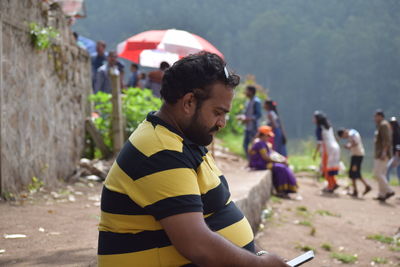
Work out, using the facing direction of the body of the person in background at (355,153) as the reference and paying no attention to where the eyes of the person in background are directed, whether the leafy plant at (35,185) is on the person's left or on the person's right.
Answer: on the person's left

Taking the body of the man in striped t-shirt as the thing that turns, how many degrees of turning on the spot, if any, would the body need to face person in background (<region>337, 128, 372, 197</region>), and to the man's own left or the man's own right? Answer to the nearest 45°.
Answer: approximately 90° to the man's own left

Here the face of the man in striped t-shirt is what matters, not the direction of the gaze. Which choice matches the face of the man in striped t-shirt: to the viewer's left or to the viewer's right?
to the viewer's right

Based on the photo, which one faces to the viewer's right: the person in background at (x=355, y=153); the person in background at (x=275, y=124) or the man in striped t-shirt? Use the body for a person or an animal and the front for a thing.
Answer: the man in striped t-shirt

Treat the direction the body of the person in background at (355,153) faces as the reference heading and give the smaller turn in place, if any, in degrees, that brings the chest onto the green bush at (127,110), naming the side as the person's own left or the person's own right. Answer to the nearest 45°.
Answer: approximately 45° to the person's own left

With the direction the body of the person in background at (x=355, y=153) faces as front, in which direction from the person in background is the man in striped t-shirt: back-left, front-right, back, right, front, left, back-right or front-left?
left

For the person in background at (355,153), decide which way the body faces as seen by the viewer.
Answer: to the viewer's left

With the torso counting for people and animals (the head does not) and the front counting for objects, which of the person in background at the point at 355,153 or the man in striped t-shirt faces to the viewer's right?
the man in striped t-shirt

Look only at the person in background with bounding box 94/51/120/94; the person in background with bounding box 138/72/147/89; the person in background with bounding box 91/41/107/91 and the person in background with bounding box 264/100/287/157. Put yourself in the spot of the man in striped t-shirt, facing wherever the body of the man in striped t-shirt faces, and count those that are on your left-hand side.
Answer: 4

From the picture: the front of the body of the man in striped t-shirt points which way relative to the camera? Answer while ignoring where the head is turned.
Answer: to the viewer's right
